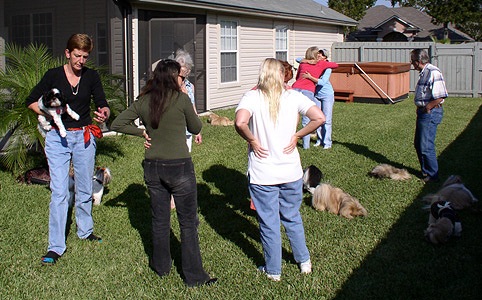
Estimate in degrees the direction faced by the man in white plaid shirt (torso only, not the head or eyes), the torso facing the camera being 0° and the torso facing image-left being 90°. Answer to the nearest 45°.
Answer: approximately 90°

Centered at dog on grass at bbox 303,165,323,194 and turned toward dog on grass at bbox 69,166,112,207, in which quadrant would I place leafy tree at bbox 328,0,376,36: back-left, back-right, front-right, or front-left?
back-right

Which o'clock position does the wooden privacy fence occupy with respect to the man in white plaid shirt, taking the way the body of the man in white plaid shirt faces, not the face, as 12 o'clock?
The wooden privacy fence is roughly at 3 o'clock from the man in white plaid shirt.

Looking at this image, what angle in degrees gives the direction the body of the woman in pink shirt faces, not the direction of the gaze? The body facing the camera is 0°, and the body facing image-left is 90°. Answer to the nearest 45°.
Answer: approximately 225°

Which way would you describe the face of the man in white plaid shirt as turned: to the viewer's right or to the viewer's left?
to the viewer's left

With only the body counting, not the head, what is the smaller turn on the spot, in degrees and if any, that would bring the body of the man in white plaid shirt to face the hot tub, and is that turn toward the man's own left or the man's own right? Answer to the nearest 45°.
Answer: approximately 90° to the man's own right
